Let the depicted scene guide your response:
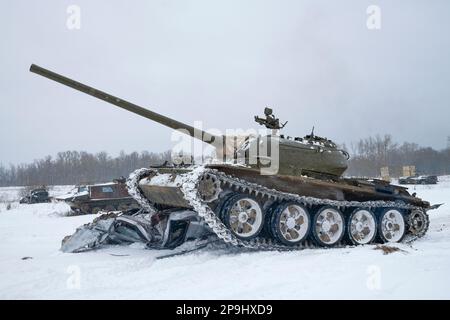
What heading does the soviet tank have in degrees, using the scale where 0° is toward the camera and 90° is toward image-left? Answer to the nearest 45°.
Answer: approximately 45°
